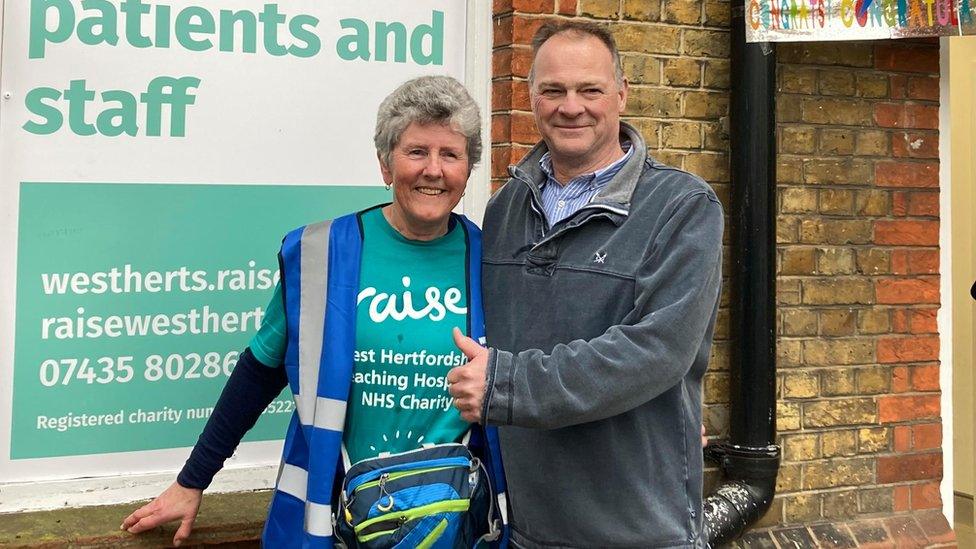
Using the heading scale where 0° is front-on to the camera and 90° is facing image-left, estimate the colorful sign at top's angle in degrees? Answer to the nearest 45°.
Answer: approximately 0°

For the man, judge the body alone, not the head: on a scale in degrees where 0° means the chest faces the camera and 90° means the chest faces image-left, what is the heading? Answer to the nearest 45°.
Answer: approximately 45°

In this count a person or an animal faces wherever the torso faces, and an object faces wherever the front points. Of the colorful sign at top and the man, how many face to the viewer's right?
0

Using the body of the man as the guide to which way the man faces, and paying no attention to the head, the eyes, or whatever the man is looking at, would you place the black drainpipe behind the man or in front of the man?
behind

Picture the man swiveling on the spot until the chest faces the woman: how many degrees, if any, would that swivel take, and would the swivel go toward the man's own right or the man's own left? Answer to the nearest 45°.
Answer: approximately 45° to the man's own right

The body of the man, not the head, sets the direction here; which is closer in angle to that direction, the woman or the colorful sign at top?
the woman

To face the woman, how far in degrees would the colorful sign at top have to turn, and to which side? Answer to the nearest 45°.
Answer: approximately 45° to its right

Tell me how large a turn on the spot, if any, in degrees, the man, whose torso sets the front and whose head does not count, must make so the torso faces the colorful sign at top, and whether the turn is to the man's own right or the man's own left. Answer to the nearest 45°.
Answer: approximately 180°
